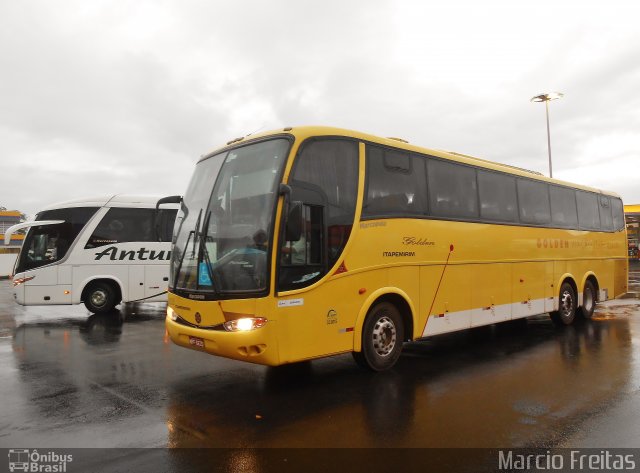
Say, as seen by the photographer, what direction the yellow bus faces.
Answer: facing the viewer and to the left of the viewer

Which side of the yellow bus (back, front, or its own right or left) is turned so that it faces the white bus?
right

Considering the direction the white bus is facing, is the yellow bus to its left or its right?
on its left

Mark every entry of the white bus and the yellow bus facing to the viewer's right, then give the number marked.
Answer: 0

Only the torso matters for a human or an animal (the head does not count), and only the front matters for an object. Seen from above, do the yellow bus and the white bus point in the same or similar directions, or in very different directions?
same or similar directions

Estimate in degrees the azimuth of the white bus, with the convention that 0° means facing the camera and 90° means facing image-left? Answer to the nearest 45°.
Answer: approximately 90°
